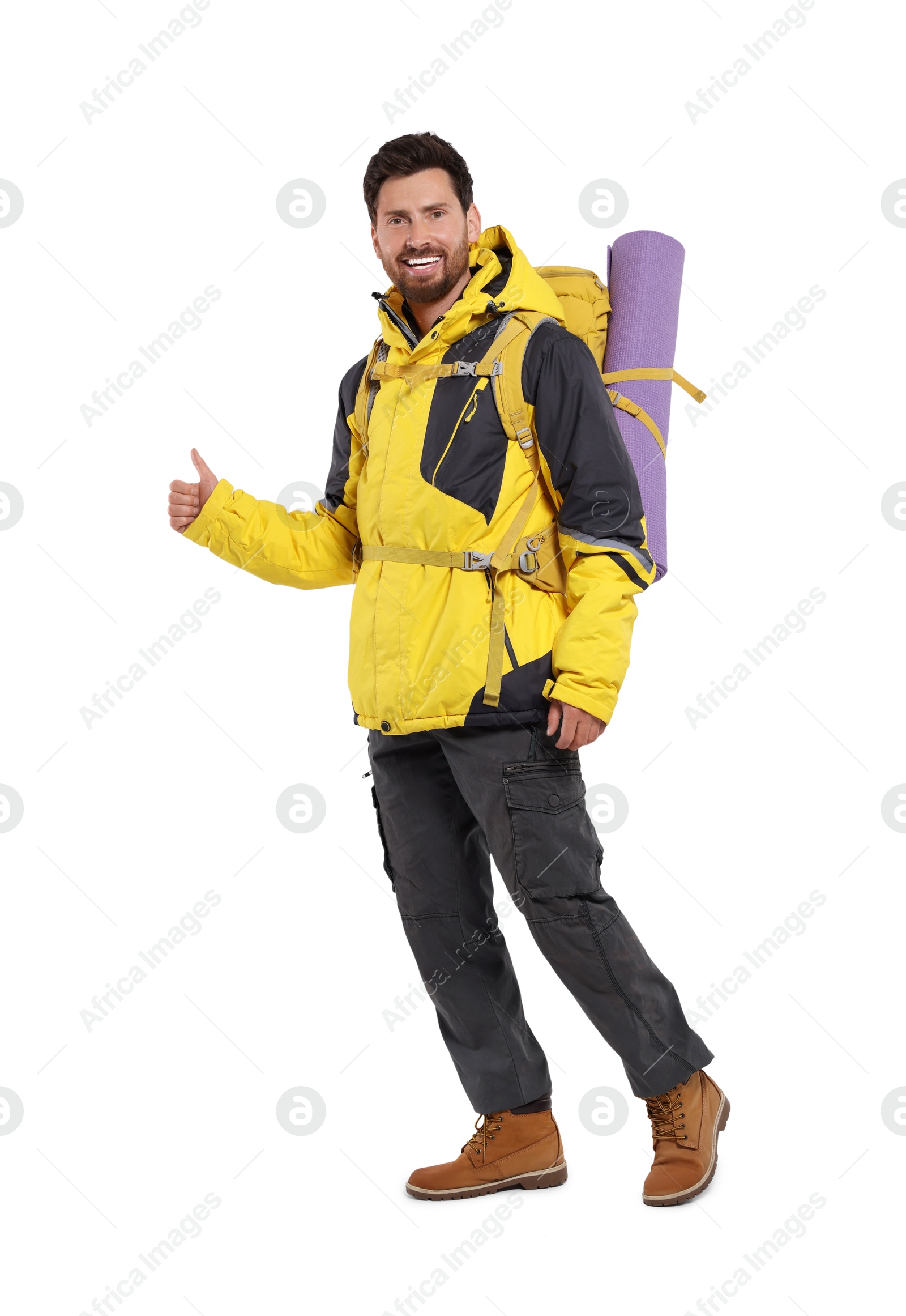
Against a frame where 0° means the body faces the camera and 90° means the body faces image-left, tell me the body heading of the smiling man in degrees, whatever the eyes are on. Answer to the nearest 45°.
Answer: approximately 45°
